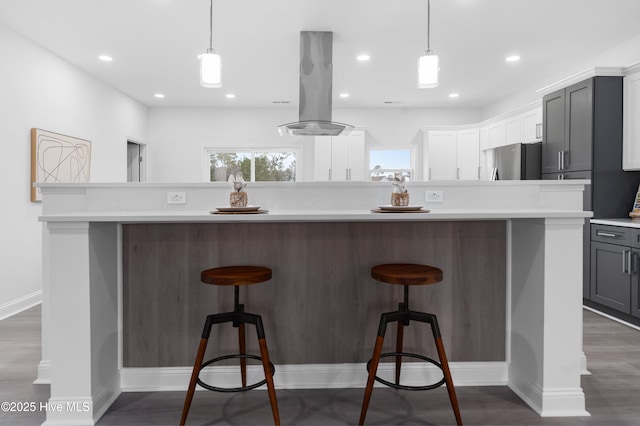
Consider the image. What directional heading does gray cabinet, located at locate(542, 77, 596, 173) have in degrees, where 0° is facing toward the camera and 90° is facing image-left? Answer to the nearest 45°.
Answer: approximately 45°

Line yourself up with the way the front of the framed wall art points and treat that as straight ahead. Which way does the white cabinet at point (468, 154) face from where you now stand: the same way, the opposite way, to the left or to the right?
to the right

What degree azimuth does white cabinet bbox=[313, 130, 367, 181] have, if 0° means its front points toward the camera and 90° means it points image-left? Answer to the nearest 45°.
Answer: approximately 0°

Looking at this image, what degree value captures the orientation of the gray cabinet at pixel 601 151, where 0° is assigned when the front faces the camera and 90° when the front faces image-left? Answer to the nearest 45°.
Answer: approximately 45°

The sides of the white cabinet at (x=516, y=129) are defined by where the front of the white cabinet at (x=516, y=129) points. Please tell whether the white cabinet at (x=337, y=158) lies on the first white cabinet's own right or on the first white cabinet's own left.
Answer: on the first white cabinet's own right

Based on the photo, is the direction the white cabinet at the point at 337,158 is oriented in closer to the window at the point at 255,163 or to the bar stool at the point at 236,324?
the bar stool
